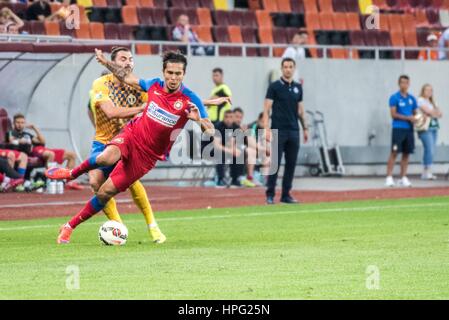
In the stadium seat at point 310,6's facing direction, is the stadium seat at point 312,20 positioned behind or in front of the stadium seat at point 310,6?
in front

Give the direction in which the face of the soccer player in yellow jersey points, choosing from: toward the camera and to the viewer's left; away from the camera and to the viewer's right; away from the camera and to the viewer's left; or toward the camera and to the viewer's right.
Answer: toward the camera and to the viewer's right

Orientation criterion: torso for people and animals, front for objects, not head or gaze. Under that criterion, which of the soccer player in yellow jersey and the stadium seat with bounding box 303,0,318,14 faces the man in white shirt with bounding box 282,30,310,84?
the stadium seat

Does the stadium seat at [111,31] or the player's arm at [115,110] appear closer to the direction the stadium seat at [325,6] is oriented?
the player's arm

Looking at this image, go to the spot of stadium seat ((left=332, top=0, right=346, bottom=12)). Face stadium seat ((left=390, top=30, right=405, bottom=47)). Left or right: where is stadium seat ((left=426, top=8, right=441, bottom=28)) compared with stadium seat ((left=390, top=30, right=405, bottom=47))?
left

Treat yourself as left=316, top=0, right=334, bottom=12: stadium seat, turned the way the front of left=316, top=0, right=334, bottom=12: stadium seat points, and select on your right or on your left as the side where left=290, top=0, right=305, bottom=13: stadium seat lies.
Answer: on your right

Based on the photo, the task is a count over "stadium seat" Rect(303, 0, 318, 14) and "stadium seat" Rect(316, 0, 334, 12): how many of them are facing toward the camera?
2

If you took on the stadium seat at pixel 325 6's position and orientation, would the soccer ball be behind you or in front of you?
in front

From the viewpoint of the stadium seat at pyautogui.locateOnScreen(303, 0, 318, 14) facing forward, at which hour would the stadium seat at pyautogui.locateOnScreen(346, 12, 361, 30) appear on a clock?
the stadium seat at pyautogui.locateOnScreen(346, 12, 361, 30) is roughly at 9 o'clock from the stadium seat at pyautogui.locateOnScreen(303, 0, 318, 14).

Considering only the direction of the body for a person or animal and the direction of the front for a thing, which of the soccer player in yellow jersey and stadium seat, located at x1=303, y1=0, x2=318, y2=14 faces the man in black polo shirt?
the stadium seat

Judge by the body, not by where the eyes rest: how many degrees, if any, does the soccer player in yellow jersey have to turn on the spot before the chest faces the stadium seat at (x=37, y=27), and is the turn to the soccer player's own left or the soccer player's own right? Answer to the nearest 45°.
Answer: approximately 135° to the soccer player's own left

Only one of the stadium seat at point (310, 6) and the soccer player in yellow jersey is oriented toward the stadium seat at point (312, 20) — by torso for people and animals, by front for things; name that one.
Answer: the stadium seat at point (310, 6)

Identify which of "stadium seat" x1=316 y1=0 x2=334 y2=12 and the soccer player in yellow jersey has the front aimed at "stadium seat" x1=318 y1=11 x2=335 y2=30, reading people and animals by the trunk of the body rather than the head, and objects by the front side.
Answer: "stadium seat" x1=316 y1=0 x2=334 y2=12
